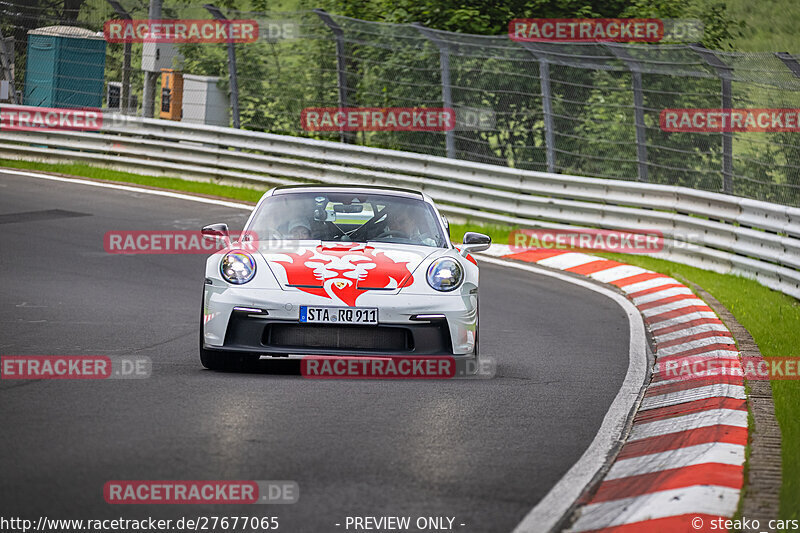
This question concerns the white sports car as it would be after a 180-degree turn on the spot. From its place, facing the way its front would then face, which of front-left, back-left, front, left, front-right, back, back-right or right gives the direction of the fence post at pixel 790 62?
front-right

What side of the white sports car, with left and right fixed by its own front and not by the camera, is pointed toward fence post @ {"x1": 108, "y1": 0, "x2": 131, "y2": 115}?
back

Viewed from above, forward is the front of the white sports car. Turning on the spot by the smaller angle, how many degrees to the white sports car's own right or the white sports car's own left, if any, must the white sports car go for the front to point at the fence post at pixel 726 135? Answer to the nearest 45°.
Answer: approximately 135° to the white sports car's own left

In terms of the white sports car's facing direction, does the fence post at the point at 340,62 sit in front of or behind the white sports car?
behind

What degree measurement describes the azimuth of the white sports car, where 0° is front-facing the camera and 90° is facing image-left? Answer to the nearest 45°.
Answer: approximately 0°

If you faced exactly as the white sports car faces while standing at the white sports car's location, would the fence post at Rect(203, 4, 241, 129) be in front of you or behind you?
behind

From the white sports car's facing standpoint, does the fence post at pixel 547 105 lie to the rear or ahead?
to the rear

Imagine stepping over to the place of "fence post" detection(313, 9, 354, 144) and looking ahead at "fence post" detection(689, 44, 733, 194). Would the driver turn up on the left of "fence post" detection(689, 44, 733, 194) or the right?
right

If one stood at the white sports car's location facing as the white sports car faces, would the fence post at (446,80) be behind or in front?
behind
